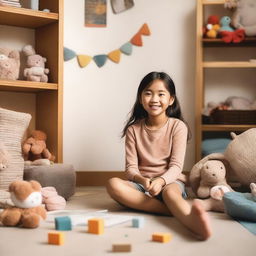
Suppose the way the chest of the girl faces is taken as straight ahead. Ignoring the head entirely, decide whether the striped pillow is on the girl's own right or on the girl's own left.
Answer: on the girl's own right

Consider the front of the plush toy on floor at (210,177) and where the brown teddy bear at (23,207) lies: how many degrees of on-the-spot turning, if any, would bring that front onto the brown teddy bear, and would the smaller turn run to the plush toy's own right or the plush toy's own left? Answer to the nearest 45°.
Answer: approximately 45° to the plush toy's own right

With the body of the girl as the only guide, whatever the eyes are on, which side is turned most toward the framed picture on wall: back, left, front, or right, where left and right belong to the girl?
back

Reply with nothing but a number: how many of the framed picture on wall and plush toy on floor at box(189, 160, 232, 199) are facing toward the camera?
2

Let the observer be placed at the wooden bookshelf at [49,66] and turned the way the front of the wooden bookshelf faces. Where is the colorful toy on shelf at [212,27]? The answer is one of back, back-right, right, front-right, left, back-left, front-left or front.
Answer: front-left

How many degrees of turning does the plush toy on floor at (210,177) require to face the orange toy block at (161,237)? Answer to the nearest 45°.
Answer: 0° — it already faces it

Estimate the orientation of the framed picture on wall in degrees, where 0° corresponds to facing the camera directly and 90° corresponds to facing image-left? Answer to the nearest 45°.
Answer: approximately 0°

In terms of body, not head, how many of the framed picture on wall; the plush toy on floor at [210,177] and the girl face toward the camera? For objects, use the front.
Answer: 3

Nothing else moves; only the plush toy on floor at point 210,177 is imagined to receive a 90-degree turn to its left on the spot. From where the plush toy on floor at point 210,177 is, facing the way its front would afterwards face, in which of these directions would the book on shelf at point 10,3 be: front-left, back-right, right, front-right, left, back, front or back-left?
back
